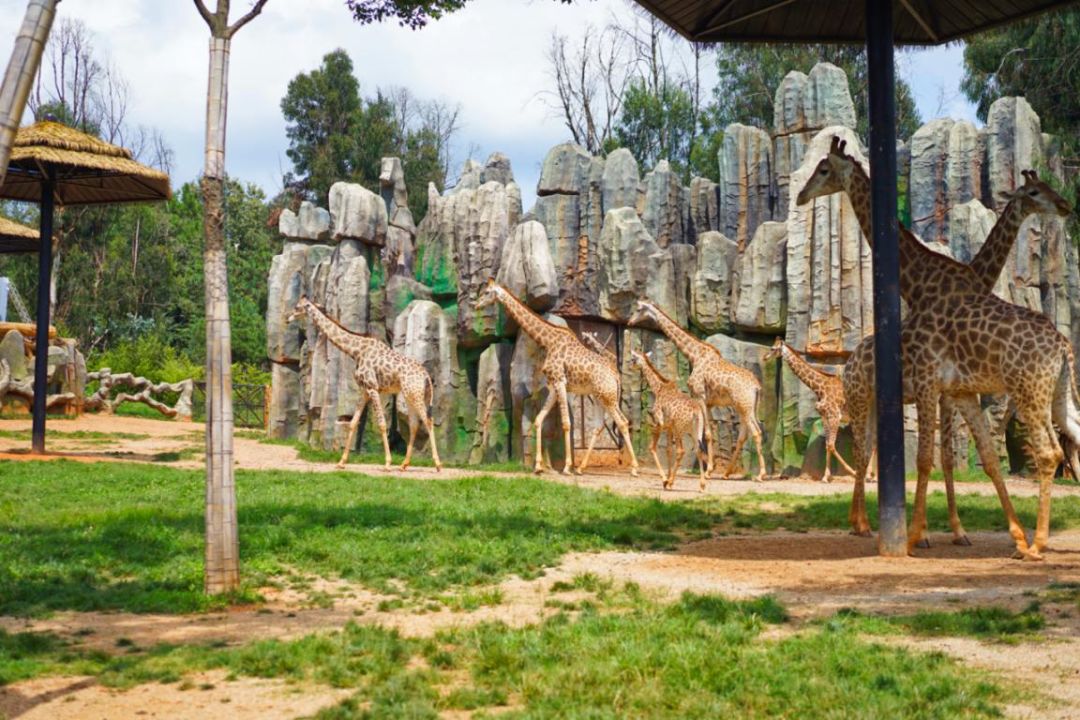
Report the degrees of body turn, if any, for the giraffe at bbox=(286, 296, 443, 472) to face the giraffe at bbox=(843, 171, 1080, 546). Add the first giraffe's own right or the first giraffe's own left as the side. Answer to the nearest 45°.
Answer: approximately 135° to the first giraffe's own left

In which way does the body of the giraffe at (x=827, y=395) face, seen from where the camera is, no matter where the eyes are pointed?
to the viewer's left

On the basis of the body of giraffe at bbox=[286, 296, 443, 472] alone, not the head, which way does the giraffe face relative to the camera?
to the viewer's left

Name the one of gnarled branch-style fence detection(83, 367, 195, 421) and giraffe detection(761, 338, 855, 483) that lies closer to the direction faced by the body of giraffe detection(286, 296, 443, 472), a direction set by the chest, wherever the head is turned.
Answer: the gnarled branch-style fence

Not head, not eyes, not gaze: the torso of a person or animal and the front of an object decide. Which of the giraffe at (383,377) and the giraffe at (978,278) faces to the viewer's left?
the giraffe at (383,377)

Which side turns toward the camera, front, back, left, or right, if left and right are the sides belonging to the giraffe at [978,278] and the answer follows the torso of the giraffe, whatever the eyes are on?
right

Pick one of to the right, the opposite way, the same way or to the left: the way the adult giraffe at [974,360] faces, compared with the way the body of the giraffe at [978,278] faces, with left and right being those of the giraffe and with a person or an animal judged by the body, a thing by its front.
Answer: the opposite way

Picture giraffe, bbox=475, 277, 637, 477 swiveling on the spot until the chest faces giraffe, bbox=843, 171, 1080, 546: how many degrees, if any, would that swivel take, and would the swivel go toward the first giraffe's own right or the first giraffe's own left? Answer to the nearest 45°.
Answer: approximately 135° to the first giraffe's own left

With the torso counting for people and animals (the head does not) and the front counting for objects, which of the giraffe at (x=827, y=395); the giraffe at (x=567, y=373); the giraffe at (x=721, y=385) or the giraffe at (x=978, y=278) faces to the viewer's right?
the giraffe at (x=978, y=278)

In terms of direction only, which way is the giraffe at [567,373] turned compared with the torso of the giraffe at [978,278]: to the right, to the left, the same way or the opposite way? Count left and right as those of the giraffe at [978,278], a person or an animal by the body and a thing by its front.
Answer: the opposite way
